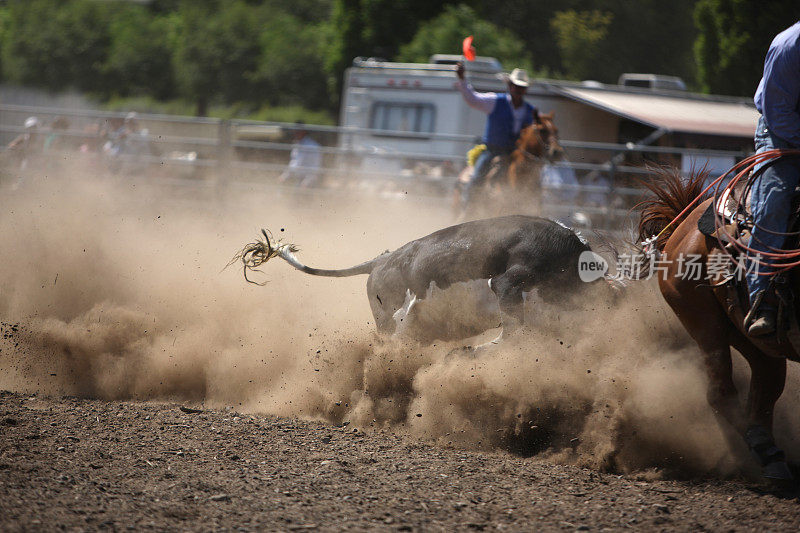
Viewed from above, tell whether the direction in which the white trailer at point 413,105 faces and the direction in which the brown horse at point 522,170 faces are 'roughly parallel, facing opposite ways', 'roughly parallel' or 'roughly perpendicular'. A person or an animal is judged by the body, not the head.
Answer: roughly perpendicular

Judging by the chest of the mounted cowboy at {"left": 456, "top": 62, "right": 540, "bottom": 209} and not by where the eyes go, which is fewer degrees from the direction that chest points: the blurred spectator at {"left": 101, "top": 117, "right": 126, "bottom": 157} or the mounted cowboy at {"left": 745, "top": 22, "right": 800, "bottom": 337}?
the mounted cowboy

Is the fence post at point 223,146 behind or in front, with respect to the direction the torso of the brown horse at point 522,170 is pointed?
behind

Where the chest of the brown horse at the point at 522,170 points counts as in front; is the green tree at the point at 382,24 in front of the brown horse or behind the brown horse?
behind

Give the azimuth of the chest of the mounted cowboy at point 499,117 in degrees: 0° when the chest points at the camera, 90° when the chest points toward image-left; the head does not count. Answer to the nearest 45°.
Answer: approximately 315°

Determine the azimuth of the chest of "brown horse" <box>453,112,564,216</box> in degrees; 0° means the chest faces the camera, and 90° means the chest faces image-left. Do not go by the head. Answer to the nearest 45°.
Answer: approximately 315°

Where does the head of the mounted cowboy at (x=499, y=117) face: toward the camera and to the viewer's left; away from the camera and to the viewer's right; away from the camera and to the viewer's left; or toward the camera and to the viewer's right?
toward the camera and to the viewer's right

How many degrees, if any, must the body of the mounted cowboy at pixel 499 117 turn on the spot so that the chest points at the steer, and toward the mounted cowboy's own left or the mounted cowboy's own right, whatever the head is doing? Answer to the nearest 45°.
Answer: approximately 45° to the mounted cowboy's own right
